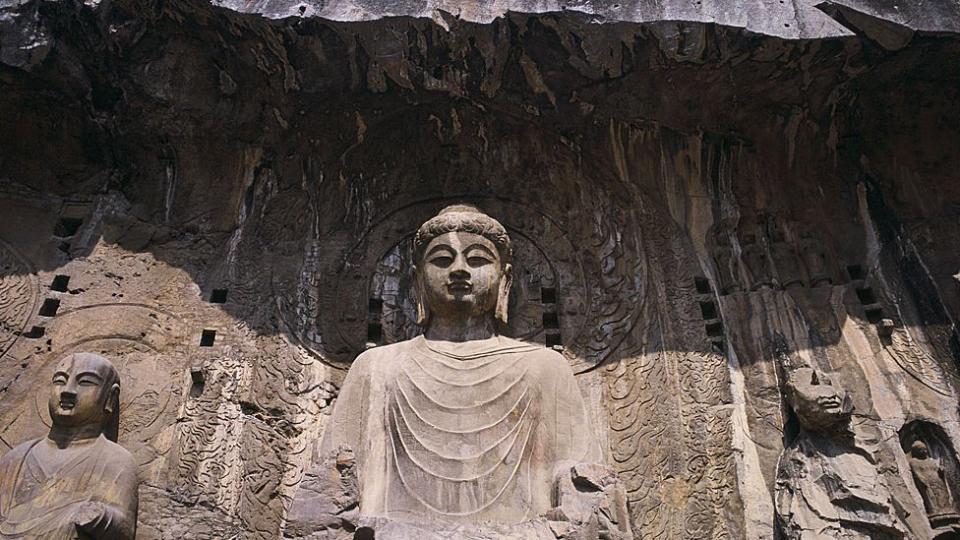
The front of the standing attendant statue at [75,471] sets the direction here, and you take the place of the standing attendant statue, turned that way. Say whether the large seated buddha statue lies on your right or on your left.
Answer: on your left

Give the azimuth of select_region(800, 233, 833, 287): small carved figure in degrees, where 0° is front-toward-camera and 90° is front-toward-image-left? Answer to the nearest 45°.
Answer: approximately 0°

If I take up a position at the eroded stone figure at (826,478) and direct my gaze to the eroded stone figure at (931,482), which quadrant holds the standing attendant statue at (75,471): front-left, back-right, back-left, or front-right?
back-left

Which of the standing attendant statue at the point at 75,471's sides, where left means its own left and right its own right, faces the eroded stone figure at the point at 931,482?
left

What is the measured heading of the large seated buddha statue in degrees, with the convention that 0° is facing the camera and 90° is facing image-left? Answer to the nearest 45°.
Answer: approximately 0°

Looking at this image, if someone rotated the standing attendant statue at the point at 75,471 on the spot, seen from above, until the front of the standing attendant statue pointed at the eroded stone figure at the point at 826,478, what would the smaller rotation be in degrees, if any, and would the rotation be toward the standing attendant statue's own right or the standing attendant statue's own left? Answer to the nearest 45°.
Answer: approximately 90° to the standing attendant statue's own left

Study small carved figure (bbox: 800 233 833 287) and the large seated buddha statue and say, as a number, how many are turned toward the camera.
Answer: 2
